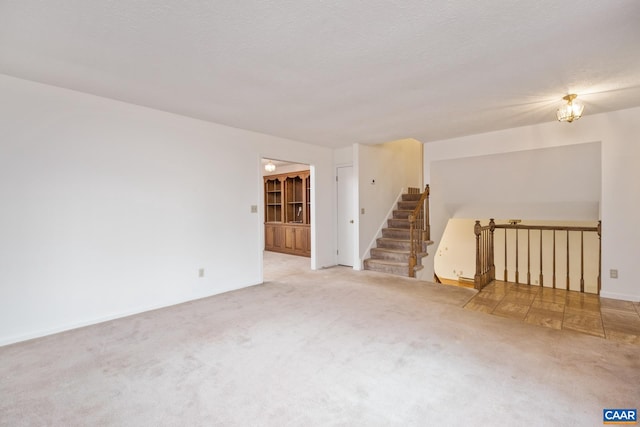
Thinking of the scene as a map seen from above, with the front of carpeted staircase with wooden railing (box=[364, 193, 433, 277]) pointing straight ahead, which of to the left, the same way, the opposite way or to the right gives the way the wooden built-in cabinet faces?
the same way

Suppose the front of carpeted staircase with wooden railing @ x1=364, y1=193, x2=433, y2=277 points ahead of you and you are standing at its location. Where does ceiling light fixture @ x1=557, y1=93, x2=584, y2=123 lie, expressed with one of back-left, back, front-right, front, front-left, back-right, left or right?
left

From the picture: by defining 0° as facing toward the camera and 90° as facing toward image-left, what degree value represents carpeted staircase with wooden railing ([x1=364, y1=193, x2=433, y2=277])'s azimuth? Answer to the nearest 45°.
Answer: approximately 45°

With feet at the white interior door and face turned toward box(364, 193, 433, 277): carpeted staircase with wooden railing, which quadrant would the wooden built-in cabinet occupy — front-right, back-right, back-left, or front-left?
back-left

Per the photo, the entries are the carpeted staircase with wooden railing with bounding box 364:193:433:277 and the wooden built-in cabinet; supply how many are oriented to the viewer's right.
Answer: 0

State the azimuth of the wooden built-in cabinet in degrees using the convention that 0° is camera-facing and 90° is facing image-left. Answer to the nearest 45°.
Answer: approximately 45°

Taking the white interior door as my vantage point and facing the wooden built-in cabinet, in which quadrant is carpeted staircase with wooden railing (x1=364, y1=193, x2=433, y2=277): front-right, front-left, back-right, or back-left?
back-right

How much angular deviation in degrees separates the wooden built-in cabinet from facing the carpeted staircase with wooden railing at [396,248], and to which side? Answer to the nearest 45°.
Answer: approximately 90° to its left

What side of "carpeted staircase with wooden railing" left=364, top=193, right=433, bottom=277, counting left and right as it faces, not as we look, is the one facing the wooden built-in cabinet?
right

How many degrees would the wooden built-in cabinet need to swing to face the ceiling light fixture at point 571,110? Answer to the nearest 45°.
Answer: approximately 90° to its left

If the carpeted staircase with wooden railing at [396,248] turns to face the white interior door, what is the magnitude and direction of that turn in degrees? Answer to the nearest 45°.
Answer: approximately 45° to its right
